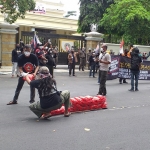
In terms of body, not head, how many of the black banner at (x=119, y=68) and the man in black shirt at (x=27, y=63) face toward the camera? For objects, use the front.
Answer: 2

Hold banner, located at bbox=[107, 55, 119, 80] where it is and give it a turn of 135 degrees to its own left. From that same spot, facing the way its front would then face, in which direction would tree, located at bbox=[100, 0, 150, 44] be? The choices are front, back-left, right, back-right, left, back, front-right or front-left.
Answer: front-left

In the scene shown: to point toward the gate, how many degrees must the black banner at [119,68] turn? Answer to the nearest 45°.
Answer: approximately 135° to its right

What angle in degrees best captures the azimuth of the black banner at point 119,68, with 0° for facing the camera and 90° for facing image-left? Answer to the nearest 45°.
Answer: approximately 0°

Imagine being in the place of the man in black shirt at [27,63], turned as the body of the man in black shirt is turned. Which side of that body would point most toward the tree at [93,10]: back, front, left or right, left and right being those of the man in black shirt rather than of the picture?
back

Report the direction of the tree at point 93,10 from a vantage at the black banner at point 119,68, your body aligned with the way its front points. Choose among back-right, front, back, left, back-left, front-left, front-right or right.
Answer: back

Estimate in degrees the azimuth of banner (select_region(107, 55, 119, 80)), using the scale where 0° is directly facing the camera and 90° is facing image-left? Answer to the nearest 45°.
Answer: approximately 0°
